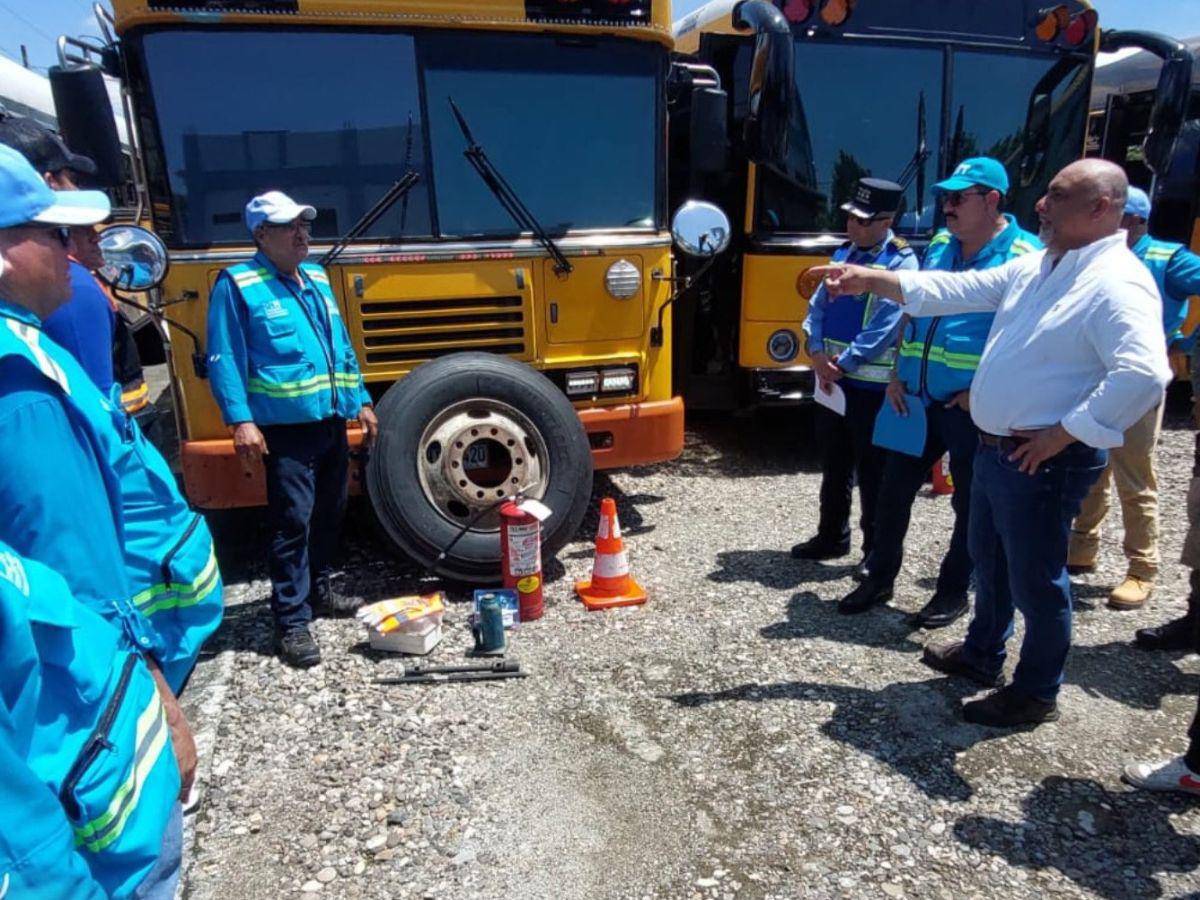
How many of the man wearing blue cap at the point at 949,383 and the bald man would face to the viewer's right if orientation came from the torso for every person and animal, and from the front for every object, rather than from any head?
0

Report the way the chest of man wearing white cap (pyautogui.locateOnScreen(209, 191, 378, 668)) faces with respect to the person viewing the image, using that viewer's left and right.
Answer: facing the viewer and to the right of the viewer

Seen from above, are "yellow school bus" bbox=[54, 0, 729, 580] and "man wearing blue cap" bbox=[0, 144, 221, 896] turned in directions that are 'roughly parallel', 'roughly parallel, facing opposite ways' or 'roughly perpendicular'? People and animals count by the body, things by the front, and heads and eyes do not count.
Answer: roughly perpendicular

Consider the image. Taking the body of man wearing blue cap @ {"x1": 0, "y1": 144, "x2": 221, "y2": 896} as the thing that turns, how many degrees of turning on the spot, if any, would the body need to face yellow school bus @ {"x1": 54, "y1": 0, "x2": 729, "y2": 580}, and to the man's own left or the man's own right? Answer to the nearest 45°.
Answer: approximately 45° to the man's own left

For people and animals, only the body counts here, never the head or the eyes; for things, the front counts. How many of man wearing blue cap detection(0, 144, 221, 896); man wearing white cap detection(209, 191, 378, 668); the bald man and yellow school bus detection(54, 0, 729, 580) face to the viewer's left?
1

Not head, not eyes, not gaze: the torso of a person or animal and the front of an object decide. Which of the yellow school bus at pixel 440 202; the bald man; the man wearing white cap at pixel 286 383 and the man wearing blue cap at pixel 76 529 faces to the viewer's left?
the bald man

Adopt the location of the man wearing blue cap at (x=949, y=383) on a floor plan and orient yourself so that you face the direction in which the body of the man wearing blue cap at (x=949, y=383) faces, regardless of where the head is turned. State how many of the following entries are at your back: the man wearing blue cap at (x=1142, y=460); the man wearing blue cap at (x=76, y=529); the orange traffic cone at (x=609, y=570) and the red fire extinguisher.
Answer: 1

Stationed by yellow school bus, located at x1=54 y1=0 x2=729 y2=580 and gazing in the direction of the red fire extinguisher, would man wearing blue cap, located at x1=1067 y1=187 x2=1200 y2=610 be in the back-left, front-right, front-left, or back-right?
front-left

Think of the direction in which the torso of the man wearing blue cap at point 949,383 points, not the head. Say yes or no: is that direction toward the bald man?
no

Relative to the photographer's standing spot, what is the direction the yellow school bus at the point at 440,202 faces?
facing the viewer

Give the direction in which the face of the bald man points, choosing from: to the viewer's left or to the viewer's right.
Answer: to the viewer's left

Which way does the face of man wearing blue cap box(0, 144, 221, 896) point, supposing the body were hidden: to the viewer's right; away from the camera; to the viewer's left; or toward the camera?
to the viewer's right

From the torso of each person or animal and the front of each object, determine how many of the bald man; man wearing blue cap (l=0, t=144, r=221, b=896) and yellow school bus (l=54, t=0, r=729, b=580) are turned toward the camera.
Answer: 1

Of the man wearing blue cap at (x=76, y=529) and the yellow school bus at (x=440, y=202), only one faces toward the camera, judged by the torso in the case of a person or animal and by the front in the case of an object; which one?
the yellow school bus

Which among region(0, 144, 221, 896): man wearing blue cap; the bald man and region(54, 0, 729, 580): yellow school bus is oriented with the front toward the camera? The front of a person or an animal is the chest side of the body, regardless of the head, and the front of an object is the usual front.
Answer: the yellow school bus

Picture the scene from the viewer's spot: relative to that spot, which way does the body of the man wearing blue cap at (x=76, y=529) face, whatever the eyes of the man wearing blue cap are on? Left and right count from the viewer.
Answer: facing to the right of the viewer

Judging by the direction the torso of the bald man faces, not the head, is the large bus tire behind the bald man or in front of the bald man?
in front

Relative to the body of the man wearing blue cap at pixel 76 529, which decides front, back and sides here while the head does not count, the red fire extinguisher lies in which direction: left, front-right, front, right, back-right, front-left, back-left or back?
front-left

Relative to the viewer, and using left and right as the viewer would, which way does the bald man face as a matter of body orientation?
facing to the left of the viewer
